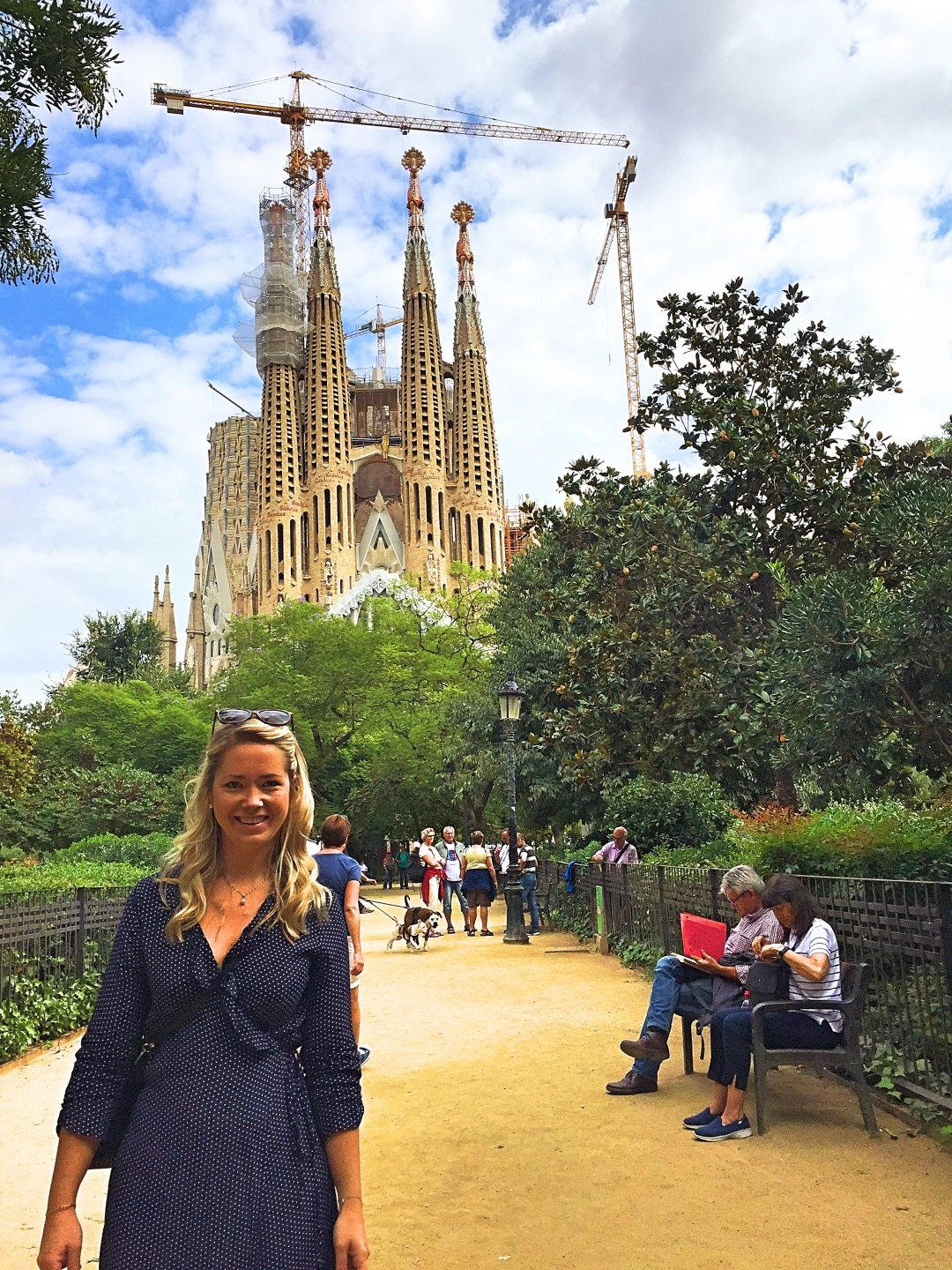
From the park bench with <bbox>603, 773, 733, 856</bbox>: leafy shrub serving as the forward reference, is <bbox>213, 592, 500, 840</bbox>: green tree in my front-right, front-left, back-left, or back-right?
front-left

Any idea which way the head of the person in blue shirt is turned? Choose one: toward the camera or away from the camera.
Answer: away from the camera

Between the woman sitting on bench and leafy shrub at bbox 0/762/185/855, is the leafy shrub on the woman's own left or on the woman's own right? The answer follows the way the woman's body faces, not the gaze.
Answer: on the woman's own right

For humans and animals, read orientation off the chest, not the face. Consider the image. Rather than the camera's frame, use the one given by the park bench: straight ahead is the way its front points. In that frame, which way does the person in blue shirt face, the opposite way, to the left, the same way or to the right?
to the right

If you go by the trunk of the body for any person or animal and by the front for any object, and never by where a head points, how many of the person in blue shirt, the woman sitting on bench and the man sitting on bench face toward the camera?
0

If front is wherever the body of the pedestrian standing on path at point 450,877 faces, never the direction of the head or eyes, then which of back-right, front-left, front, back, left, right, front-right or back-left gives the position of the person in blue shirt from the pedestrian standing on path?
front

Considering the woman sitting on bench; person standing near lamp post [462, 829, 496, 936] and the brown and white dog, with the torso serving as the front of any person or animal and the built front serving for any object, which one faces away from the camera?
the person standing near lamp post

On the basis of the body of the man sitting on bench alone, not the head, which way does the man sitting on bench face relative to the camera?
to the viewer's left

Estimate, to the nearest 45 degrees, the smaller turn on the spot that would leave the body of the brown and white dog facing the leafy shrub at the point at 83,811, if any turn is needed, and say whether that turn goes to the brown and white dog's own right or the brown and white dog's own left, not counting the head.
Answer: approximately 180°

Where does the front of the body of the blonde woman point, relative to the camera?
toward the camera

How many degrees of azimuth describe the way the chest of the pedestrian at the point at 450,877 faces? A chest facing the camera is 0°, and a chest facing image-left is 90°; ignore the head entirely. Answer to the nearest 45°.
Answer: approximately 0°

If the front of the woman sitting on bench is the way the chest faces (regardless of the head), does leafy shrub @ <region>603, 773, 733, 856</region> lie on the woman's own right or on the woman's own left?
on the woman's own right

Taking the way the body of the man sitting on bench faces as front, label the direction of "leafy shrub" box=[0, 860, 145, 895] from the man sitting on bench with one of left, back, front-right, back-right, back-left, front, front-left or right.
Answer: front-right

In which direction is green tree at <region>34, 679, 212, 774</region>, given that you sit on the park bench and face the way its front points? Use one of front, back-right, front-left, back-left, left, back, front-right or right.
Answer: front-right

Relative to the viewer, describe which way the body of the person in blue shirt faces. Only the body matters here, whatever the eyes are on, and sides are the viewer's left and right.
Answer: facing away from the viewer

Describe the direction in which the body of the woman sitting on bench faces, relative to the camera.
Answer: to the viewer's left
